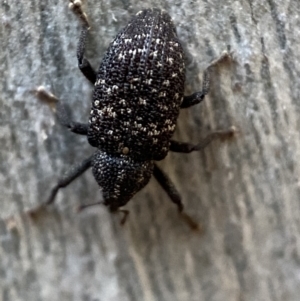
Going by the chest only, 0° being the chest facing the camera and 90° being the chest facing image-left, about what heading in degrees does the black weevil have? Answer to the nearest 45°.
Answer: approximately 0°
